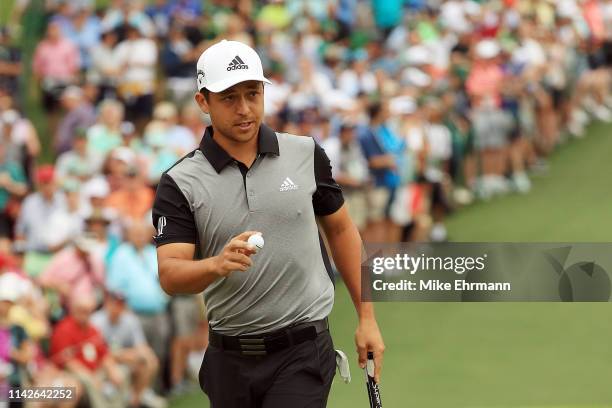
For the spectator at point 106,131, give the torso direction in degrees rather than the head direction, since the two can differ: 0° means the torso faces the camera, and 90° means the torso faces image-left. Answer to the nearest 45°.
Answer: approximately 315°

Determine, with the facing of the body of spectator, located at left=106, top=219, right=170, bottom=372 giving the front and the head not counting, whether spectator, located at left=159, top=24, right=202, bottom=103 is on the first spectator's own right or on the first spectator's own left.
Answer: on the first spectator's own left

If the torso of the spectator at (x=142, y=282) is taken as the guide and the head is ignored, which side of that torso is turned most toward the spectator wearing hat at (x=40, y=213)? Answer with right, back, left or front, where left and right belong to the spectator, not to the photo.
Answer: back

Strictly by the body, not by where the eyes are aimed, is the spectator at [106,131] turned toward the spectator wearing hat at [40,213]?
no

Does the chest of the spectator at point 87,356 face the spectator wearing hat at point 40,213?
no

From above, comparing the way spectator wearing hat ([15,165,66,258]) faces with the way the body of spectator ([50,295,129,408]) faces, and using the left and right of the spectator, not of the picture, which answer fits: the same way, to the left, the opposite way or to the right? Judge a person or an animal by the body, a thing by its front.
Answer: the same way

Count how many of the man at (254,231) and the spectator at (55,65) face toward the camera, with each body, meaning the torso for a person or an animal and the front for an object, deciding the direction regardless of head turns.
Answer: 2

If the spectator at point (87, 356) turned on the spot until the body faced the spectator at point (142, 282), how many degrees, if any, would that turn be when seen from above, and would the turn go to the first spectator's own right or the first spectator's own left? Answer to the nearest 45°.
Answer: approximately 90° to the first spectator's own left

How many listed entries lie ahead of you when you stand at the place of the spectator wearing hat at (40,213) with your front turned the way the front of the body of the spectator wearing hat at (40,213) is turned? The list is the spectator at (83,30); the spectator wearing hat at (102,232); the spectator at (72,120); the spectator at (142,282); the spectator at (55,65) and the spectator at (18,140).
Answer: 2

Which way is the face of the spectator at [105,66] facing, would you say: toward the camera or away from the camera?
toward the camera

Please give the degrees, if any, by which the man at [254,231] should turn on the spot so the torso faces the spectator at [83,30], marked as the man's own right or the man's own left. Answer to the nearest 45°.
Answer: approximately 180°

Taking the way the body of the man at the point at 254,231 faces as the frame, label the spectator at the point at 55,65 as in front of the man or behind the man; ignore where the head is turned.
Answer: behind

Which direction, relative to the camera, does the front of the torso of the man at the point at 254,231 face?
toward the camera

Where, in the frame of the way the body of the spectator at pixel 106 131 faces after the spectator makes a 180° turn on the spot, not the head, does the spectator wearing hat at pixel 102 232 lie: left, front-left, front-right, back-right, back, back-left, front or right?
back-left

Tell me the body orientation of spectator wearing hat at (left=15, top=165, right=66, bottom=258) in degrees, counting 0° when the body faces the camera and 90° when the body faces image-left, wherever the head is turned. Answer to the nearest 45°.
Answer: approximately 315°

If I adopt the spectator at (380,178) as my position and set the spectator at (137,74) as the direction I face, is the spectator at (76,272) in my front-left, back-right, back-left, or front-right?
front-left

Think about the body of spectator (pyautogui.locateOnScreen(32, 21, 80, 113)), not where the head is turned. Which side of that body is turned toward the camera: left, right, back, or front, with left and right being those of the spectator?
front
